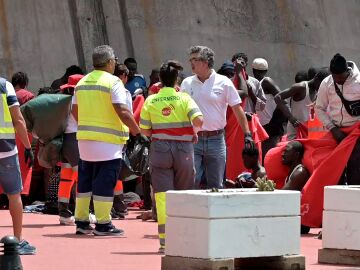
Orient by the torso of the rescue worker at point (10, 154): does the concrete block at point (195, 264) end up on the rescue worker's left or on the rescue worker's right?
on the rescue worker's right

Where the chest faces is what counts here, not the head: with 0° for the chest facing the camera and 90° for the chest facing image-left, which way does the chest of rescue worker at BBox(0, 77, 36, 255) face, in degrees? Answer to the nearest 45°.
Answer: approximately 225°

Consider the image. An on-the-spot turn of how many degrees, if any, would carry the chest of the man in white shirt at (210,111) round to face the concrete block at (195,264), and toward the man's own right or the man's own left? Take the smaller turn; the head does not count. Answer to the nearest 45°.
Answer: approximately 45° to the man's own left

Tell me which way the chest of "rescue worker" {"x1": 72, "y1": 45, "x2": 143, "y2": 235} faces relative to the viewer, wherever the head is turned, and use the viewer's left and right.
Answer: facing away from the viewer and to the right of the viewer

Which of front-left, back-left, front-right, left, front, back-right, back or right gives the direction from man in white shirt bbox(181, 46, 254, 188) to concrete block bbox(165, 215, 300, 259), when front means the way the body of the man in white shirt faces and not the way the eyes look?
front-left

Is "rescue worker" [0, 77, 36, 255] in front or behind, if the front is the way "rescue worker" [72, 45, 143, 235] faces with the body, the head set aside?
behind

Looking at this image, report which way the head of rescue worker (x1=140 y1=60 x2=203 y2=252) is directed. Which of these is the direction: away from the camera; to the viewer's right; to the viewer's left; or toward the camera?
away from the camera

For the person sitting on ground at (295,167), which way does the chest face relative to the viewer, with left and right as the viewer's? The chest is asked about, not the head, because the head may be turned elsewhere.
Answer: facing to the left of the viewer
